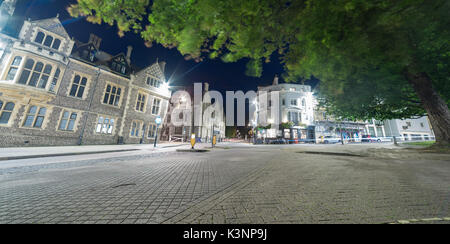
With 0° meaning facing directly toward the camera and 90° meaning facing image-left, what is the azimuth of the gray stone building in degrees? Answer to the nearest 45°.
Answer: approximately 315°

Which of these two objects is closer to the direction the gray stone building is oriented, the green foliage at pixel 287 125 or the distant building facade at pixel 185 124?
the green foliage

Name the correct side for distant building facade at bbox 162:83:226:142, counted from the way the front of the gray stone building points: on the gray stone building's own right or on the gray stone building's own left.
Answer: on the gray stone building's own left
